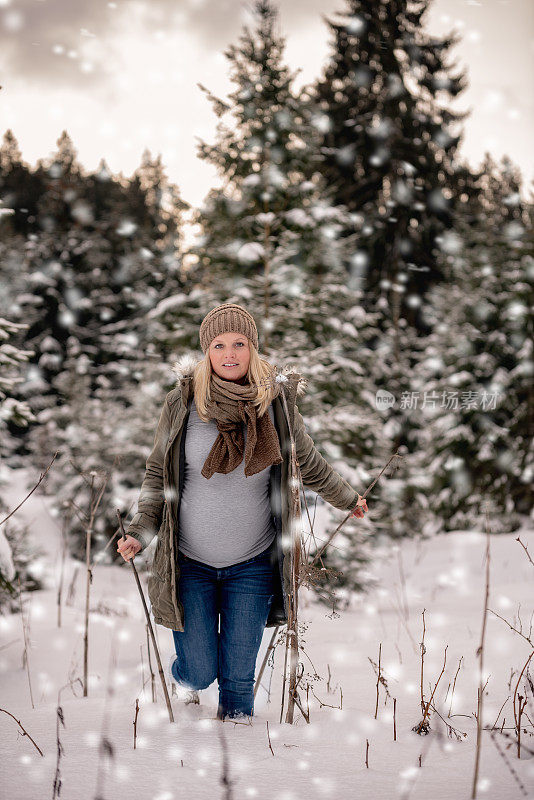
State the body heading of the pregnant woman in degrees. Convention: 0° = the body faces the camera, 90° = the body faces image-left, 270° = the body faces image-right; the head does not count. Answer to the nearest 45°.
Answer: approximately 0°

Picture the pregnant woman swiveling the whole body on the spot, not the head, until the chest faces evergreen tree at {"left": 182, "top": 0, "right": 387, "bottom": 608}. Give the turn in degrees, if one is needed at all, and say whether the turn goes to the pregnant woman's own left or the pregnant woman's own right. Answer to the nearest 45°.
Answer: approximately 180°
